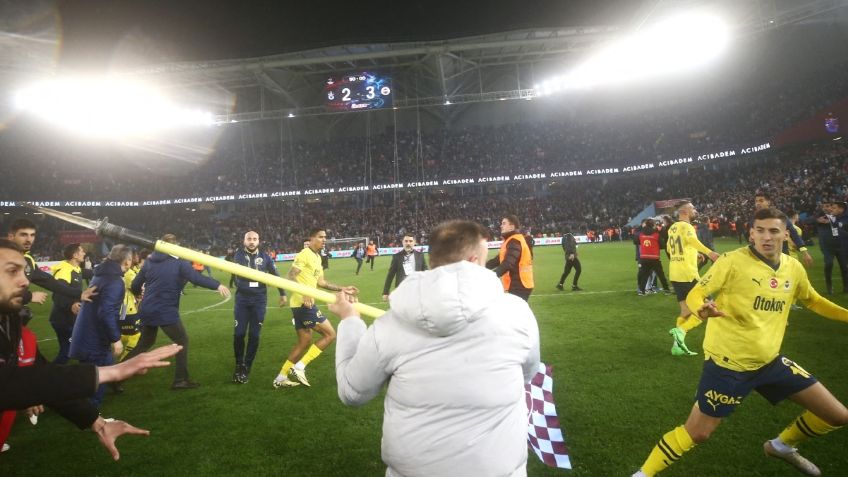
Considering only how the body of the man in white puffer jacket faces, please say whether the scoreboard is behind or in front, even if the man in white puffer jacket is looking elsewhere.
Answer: in front

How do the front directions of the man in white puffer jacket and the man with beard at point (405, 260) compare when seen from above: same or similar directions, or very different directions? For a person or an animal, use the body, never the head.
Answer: very different directions

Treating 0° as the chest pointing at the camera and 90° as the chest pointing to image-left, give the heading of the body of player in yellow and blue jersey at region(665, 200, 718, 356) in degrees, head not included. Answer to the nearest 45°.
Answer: approximately 225°

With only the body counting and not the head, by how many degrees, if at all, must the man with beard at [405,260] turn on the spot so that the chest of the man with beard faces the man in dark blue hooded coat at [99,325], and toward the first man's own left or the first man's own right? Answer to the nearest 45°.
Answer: approximately 45° to the first man's own right

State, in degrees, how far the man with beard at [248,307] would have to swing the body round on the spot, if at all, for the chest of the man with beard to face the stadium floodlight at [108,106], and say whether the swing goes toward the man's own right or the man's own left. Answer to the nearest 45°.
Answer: approximately 180°

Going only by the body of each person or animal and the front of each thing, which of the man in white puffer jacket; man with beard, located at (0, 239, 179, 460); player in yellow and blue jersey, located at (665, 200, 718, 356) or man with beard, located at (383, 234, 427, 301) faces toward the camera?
man with beard, located at (383, 234, 427, 301)

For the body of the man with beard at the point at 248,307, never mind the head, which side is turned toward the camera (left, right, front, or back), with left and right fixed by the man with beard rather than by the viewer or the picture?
front

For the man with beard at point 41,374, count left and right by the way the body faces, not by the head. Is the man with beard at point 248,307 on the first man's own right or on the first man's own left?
on the first man's own left

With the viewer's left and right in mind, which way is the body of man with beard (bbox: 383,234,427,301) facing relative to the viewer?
facing the viewer

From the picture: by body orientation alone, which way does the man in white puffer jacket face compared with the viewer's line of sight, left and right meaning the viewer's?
facing away from the viewer

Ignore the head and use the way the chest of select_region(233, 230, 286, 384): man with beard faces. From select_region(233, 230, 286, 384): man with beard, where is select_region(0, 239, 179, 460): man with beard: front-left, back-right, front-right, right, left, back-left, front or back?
front

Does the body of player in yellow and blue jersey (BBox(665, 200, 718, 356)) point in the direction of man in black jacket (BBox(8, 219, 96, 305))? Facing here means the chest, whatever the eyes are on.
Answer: no

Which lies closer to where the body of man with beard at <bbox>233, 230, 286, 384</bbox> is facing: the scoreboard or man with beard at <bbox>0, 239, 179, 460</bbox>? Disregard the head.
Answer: the man with beard

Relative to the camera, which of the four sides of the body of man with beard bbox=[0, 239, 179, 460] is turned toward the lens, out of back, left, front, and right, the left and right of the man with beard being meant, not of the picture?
right

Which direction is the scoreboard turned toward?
toward the camera

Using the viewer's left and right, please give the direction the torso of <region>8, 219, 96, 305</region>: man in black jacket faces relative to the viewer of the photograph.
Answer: facing the viewer and to the right of the viewer

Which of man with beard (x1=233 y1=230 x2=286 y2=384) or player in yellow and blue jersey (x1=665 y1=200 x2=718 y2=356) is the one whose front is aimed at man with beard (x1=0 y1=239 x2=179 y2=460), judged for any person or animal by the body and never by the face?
man with beard (x1=233 y1=230 x2=286 y2=384)

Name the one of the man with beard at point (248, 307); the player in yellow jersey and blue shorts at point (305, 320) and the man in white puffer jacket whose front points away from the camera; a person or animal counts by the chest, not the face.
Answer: the man in white puffer jacket

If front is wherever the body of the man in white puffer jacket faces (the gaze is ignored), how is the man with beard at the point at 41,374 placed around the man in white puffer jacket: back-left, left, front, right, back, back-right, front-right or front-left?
left

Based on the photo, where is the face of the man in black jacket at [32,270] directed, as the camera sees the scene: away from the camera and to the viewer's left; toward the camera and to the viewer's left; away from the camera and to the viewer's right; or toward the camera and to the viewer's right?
toward the camera and to the viewer's right

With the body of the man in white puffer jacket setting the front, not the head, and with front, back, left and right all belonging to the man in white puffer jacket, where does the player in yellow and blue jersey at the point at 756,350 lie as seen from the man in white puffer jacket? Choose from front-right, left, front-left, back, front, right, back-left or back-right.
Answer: front-right

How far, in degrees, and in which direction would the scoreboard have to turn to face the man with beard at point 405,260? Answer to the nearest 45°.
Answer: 0° — it already faces them
